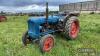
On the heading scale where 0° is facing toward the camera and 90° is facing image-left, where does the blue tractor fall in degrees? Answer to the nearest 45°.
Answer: approximately 45°
